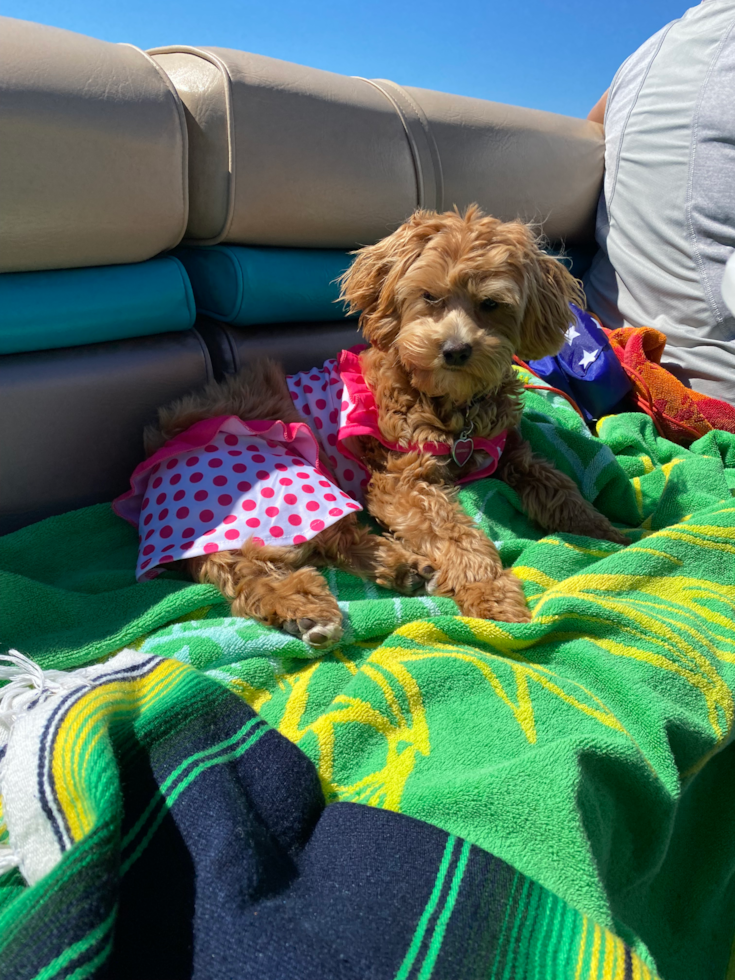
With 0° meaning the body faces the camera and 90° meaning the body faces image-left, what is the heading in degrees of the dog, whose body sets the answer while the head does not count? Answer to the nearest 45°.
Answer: approximately 315°

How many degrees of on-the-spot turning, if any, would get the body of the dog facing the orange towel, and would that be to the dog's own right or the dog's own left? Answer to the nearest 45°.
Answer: approximately 90° to the dog's own left

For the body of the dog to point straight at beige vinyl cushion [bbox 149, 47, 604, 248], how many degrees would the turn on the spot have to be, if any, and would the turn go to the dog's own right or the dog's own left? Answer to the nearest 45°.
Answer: approximately 180°
